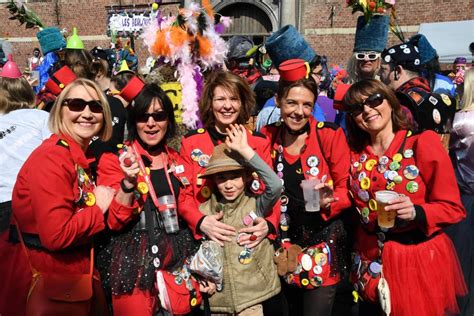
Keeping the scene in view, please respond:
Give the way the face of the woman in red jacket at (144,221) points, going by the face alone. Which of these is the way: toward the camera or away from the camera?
toward the camera

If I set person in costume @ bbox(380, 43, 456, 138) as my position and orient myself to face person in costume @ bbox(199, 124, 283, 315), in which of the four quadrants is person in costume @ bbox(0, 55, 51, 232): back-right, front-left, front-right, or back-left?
front-right

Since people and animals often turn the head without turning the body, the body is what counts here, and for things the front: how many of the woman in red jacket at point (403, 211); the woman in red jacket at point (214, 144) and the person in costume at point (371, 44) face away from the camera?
0

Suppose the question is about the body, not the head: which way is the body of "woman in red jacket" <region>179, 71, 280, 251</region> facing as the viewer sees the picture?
toward the camera

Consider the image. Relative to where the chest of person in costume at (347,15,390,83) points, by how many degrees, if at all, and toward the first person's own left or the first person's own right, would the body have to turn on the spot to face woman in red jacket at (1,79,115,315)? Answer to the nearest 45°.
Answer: approximately 45° to the first person's own right

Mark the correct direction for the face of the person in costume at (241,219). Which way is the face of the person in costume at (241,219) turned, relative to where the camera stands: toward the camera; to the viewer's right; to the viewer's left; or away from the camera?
toward the camera

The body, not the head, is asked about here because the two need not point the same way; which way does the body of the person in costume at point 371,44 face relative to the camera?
toward the camera

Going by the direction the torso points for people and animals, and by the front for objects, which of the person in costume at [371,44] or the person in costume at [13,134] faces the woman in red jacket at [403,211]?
the person in costume at [371,44]

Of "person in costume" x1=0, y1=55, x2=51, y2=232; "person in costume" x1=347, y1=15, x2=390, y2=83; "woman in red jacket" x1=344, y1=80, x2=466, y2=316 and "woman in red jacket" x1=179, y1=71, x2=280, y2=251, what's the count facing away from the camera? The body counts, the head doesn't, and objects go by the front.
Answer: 1

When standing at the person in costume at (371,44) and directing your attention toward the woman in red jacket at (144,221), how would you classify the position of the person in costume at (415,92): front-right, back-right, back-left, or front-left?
front-left
